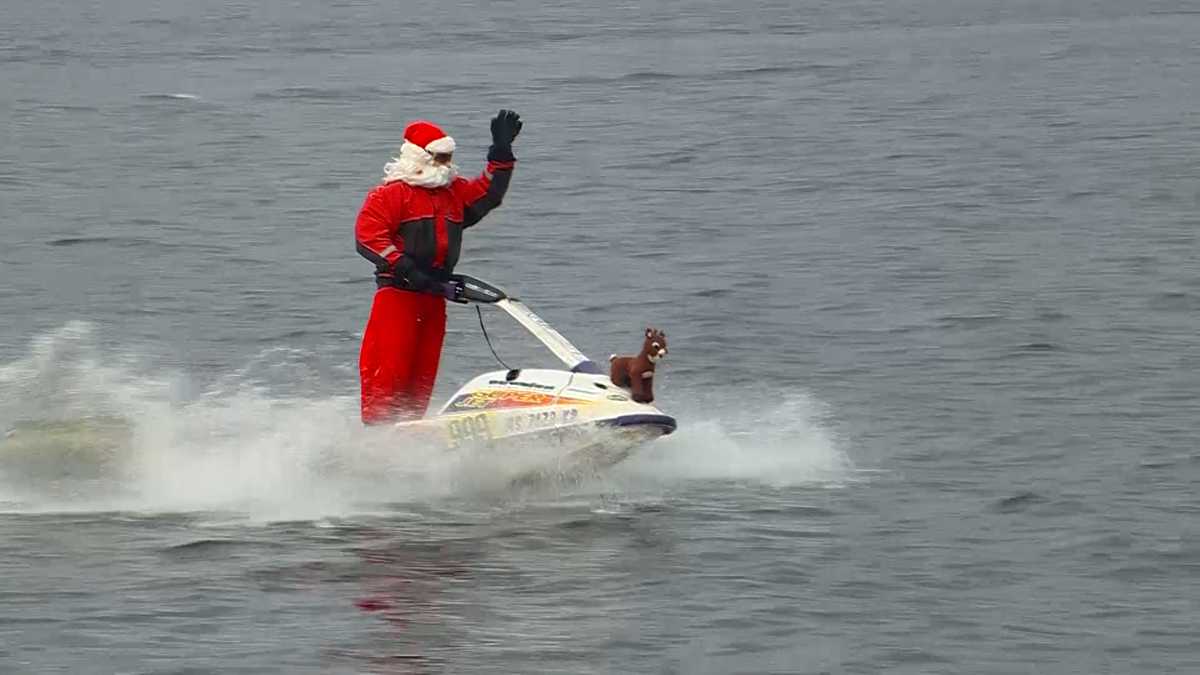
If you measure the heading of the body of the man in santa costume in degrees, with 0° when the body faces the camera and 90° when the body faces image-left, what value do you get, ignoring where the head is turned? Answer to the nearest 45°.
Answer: approximately 315°

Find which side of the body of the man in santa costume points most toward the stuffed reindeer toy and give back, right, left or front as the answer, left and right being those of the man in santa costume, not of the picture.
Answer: front

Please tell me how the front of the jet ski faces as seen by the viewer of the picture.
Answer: facing to the right of the viewer
